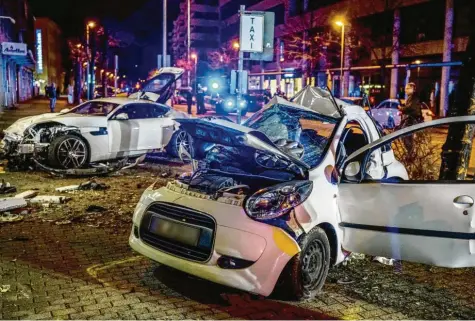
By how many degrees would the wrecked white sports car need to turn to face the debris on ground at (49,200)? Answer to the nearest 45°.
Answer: approximately 45° to its left

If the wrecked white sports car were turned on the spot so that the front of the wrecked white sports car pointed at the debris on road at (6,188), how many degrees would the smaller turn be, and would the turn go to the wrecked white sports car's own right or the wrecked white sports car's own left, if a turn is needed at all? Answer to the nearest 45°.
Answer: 0° — it already faces it

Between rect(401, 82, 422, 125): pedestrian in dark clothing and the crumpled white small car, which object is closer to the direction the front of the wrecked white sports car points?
the crumpled white small car

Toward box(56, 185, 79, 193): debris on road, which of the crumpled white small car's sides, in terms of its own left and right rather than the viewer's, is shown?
right

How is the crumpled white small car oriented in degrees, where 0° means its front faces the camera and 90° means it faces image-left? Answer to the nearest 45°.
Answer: approximately 45°

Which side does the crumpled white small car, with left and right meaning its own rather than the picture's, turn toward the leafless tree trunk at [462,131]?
back

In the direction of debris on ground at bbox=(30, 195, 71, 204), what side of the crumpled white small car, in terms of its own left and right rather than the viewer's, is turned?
right

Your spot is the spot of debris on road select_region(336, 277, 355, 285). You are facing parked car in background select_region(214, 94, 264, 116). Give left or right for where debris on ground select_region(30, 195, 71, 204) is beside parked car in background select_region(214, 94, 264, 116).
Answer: left

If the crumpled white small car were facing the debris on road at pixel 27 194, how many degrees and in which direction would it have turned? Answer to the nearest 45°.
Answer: approximately 90° to its right

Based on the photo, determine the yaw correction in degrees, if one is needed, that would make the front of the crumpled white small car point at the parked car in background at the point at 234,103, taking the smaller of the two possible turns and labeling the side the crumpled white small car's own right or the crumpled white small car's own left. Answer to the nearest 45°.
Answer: approximately 135° to the crumpled white small car's own right

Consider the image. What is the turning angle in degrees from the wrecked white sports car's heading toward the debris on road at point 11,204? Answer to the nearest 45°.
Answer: approximately 45° to its left

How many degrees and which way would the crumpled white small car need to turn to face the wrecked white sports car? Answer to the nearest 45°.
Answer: approximately 90° to its right

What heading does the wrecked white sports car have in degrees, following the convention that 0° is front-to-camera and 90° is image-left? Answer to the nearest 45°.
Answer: approximately 45°
